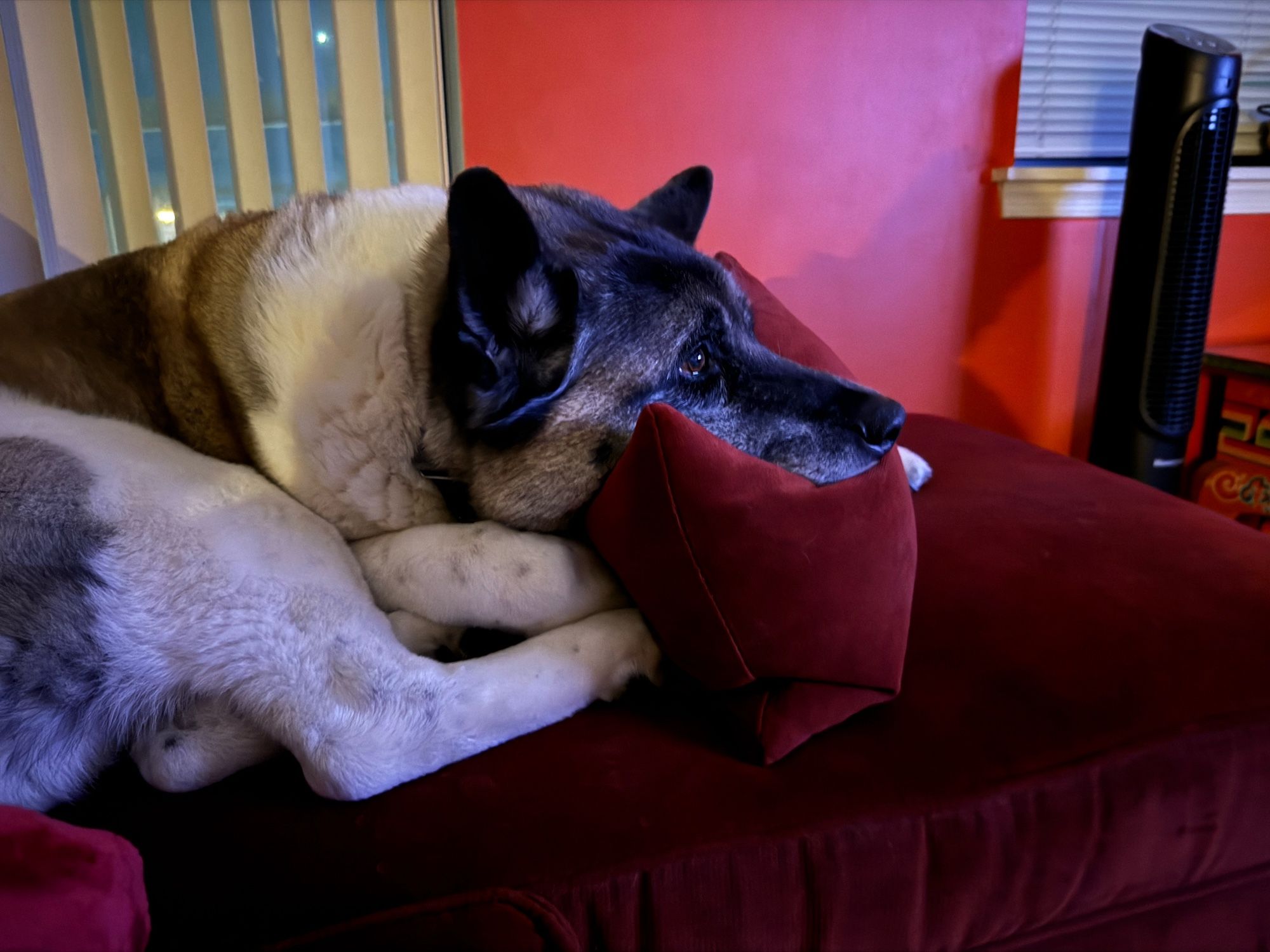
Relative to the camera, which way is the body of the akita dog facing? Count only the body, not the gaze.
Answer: to the viewer's right

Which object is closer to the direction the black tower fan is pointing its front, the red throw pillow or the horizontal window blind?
the red throw pillow

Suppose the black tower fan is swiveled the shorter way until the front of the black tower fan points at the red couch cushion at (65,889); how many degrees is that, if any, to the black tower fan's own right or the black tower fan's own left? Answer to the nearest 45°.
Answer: approximately 45° to the black tower fan's own right

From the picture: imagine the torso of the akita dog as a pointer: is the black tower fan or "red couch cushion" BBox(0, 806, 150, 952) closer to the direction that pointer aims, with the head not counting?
the black tower fan

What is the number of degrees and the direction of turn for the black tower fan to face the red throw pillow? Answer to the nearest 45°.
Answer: approximately 45° to its right

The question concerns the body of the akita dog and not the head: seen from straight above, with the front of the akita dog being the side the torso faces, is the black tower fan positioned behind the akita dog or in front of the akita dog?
in front

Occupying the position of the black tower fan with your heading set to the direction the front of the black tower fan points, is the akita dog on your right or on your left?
on your right
